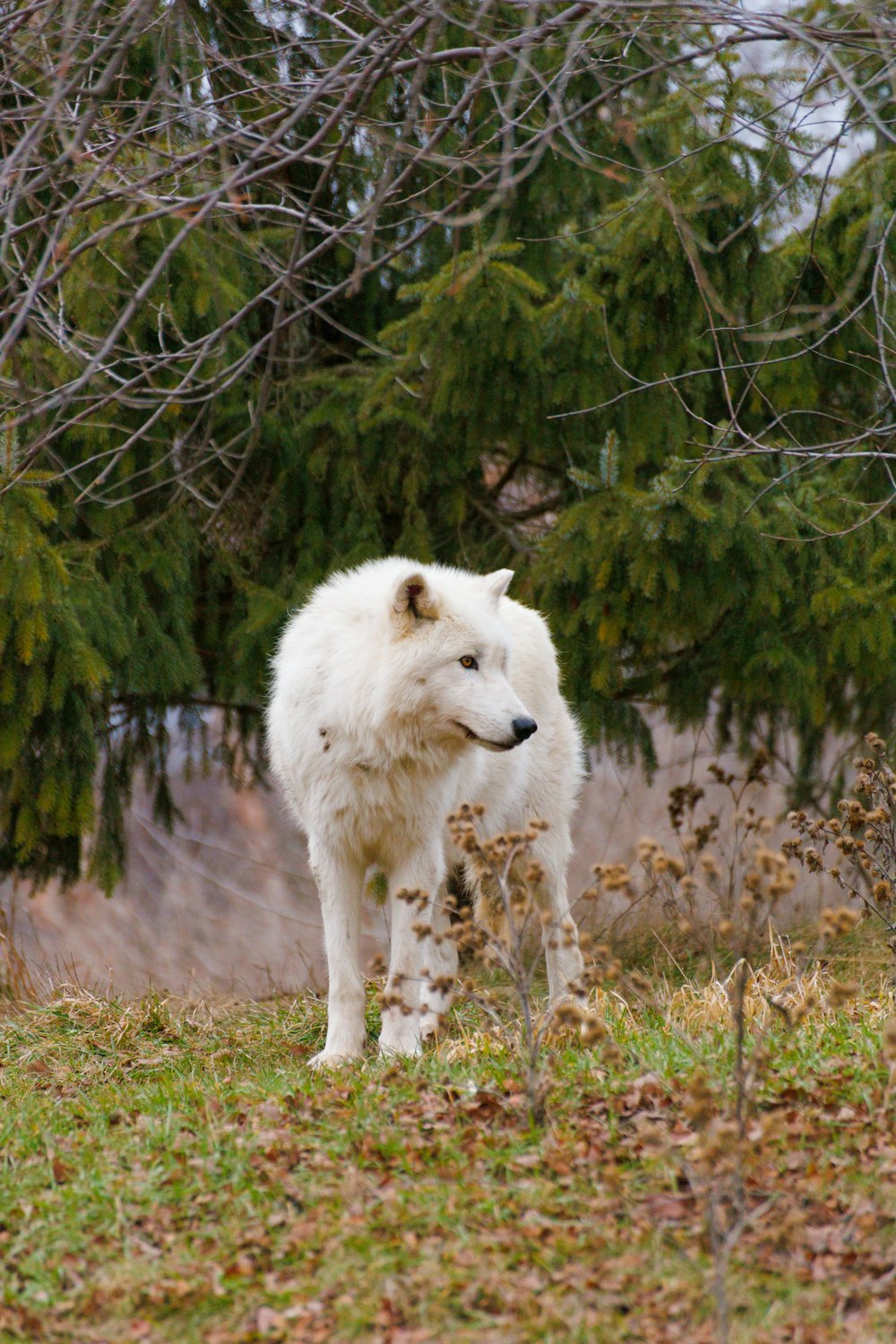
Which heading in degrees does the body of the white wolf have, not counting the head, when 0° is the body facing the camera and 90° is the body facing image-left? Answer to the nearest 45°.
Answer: approximately 45°
